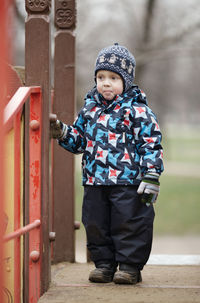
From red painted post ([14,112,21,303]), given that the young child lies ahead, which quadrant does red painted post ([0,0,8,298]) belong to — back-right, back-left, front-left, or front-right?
back-right

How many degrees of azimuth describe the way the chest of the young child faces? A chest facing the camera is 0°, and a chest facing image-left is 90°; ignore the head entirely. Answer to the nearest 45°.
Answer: approximately 45°
